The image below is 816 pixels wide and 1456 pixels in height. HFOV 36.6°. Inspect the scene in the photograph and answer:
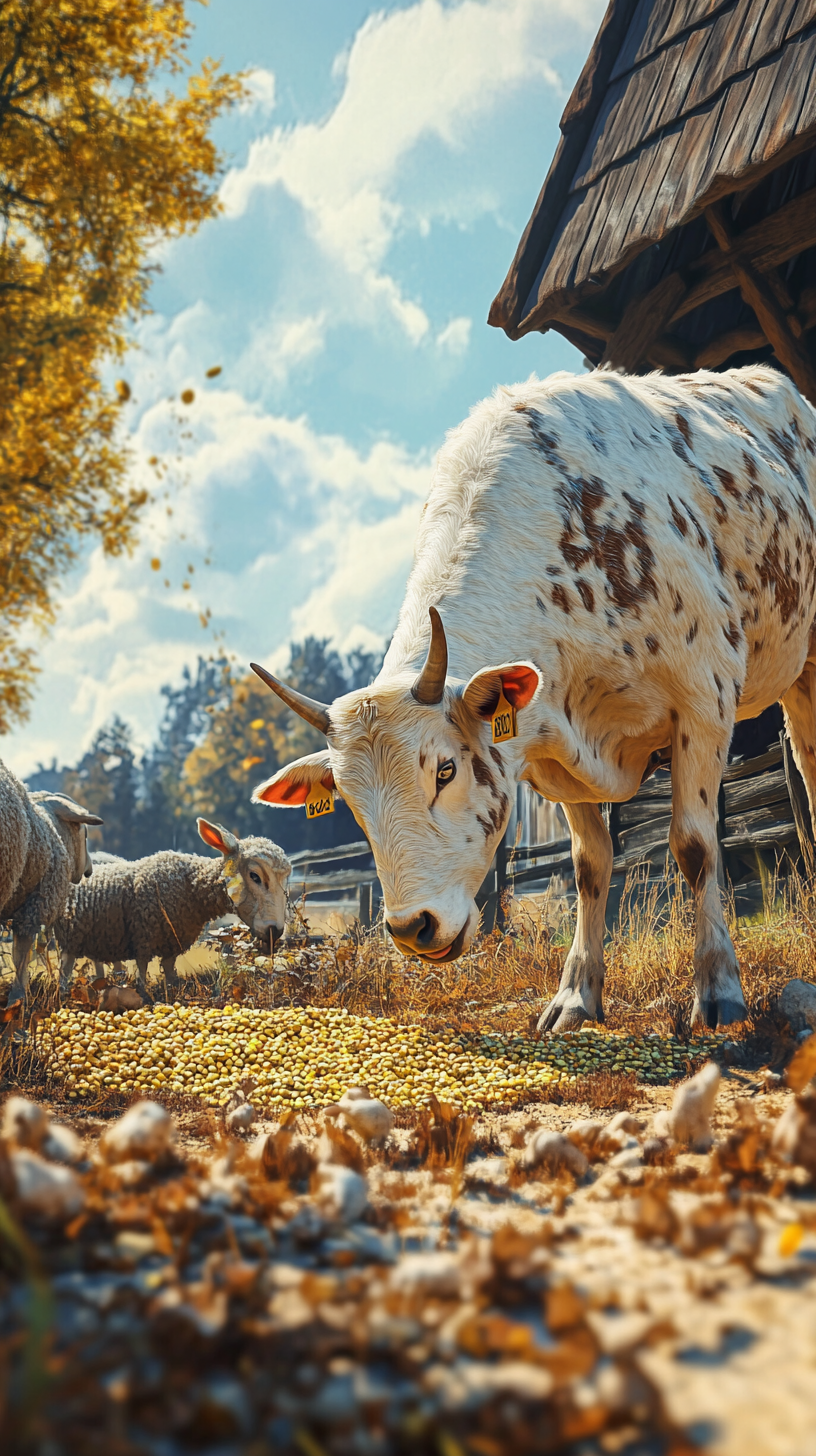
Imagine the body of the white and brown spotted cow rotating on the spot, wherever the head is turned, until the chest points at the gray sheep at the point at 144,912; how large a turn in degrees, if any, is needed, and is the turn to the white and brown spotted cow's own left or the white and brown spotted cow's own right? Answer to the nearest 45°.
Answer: approximately 90° to the white and brown spotted cow's own right

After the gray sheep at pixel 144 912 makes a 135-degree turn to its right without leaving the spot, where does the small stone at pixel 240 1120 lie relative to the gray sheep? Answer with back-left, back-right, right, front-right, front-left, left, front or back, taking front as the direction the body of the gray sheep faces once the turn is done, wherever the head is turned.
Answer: front-left

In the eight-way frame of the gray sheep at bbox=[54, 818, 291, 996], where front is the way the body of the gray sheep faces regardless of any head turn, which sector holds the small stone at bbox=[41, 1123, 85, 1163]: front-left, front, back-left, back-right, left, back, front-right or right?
right

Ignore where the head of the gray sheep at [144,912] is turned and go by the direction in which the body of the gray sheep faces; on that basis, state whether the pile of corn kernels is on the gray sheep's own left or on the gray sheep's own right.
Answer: on the gray sheep's own right

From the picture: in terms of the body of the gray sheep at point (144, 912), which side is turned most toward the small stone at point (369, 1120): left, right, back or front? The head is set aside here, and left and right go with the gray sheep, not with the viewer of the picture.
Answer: right

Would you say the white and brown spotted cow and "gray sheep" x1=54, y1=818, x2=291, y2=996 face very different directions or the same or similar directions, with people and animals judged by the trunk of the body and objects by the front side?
very different directions

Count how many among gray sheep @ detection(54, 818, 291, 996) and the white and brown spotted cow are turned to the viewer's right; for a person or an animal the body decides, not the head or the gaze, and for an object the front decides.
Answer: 1

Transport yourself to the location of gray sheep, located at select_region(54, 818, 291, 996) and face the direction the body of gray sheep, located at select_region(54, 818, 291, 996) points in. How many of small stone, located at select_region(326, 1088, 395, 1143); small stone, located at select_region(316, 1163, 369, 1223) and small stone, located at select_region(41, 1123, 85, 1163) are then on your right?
3

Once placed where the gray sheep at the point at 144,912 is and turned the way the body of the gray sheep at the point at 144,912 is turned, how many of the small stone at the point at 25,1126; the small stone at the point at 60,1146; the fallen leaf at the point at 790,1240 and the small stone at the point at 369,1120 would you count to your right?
4

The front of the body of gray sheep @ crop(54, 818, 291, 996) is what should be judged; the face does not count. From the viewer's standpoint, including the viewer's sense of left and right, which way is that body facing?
facing to the right of the viewer

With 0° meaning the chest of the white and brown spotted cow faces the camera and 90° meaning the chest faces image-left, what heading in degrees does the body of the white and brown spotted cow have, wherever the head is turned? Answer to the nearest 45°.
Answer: approximately 45°
